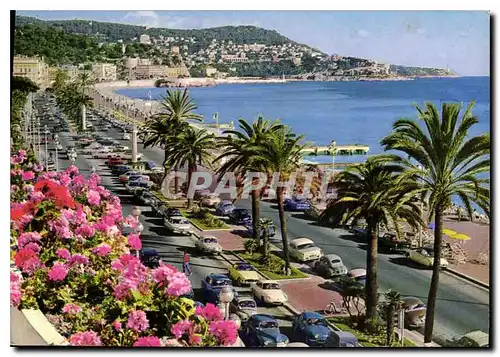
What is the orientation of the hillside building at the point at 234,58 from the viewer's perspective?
toward the camera

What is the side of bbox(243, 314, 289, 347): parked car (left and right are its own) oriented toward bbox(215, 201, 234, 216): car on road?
back

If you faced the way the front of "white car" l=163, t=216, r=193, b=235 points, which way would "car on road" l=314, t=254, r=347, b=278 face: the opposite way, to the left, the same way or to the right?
the opposite way

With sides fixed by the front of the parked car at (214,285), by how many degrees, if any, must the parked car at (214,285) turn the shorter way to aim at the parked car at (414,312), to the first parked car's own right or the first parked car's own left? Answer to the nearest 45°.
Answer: approximately 45° to the first parked car's own left

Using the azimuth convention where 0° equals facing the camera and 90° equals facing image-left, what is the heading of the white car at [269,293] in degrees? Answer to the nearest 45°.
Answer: approximately 315°

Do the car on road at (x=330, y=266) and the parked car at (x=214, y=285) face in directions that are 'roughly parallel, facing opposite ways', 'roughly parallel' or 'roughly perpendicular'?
roughly parallel, facing opposite ways

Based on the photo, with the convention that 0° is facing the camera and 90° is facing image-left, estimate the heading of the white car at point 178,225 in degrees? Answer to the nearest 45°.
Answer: approximately 315°

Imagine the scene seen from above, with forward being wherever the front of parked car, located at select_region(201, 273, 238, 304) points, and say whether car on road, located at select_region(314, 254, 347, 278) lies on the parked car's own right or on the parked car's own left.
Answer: on the parked car's own left

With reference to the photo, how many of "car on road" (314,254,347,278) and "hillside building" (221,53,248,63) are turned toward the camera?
1
